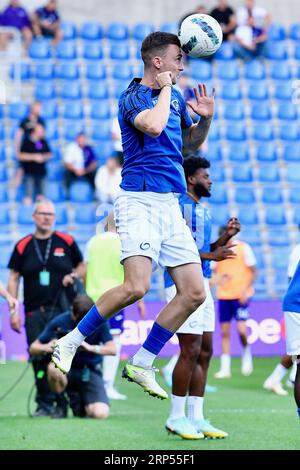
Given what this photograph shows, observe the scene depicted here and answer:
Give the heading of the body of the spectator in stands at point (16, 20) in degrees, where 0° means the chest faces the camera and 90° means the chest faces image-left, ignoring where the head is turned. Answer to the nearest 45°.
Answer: approximately 0°

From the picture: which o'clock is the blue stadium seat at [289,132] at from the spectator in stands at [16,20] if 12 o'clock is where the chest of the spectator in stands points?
The blue stadium seat is roughly at 9 o'clock from the spectator in stands.

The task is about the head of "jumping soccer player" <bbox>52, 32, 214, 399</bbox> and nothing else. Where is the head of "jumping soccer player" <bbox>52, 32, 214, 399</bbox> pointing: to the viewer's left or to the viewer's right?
to the viewer's right
